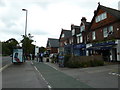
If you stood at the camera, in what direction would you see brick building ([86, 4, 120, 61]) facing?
facing the viewer and to the left of the viewer
